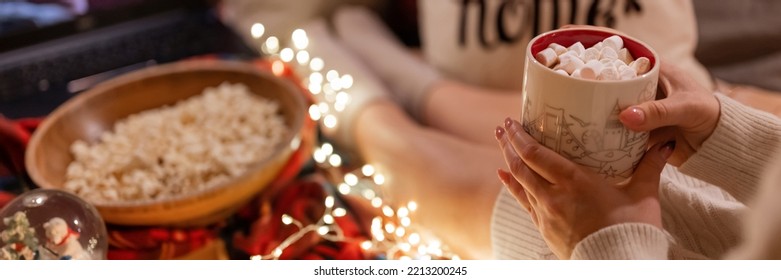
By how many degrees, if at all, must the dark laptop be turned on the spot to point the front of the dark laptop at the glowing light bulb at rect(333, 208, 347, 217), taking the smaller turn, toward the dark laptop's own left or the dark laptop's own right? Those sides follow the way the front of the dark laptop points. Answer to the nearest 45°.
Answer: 0° — it already faces it

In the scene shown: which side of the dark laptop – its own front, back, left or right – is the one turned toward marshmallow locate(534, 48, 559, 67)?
front

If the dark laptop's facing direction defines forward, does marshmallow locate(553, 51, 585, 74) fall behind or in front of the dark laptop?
in front

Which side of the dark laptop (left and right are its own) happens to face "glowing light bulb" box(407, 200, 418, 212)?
front

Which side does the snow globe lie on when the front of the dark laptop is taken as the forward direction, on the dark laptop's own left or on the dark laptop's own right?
on the dark laptop's own right

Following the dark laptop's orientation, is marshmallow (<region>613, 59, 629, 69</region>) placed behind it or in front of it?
in front

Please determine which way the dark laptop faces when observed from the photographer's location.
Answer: facing the viewer and to the right of the viewer

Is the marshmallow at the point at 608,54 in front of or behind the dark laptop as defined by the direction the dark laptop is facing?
in front
